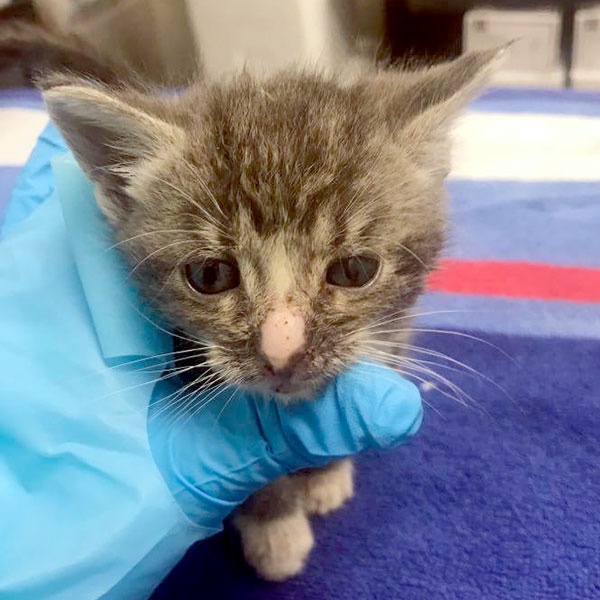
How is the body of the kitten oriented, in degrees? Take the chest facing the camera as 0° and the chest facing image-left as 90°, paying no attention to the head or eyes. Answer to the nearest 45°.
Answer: approximately 0°
